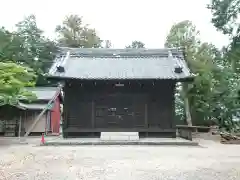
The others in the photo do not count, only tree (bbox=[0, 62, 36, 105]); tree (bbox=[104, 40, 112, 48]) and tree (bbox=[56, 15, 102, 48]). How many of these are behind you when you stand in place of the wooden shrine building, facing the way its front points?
2

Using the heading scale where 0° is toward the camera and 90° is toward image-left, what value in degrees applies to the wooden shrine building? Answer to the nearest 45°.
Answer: approximately 0°

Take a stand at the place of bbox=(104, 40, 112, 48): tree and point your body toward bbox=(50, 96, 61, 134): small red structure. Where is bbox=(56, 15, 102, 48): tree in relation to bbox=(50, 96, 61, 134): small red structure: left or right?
right

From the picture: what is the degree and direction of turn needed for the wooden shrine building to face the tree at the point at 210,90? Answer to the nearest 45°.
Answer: approximately 135° to its left

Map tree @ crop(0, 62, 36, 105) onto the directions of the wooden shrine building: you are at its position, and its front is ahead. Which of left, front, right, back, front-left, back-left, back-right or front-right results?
front-right

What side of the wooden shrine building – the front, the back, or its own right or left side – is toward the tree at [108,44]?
back

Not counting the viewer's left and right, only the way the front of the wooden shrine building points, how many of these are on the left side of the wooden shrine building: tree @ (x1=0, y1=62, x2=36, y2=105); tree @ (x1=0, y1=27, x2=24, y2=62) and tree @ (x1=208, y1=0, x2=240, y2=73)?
1

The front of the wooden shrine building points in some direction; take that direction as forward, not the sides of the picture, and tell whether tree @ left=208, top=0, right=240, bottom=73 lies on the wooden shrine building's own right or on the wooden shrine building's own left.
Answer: on the wooden shrine building's own left

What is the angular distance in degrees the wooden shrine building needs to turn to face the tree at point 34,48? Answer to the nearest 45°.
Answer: approximately 135° to its right

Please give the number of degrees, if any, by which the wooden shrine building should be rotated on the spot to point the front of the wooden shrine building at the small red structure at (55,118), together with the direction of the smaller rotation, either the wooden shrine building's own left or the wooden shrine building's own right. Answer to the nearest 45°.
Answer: approximately 135° to the wooden shrine building's own right

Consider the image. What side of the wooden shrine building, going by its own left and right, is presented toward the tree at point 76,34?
back
